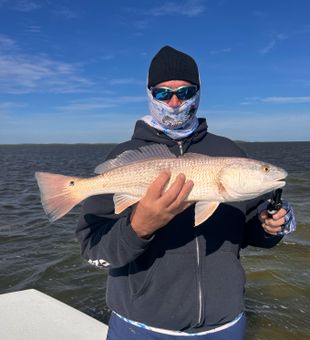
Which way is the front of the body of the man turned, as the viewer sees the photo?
toward the camera
